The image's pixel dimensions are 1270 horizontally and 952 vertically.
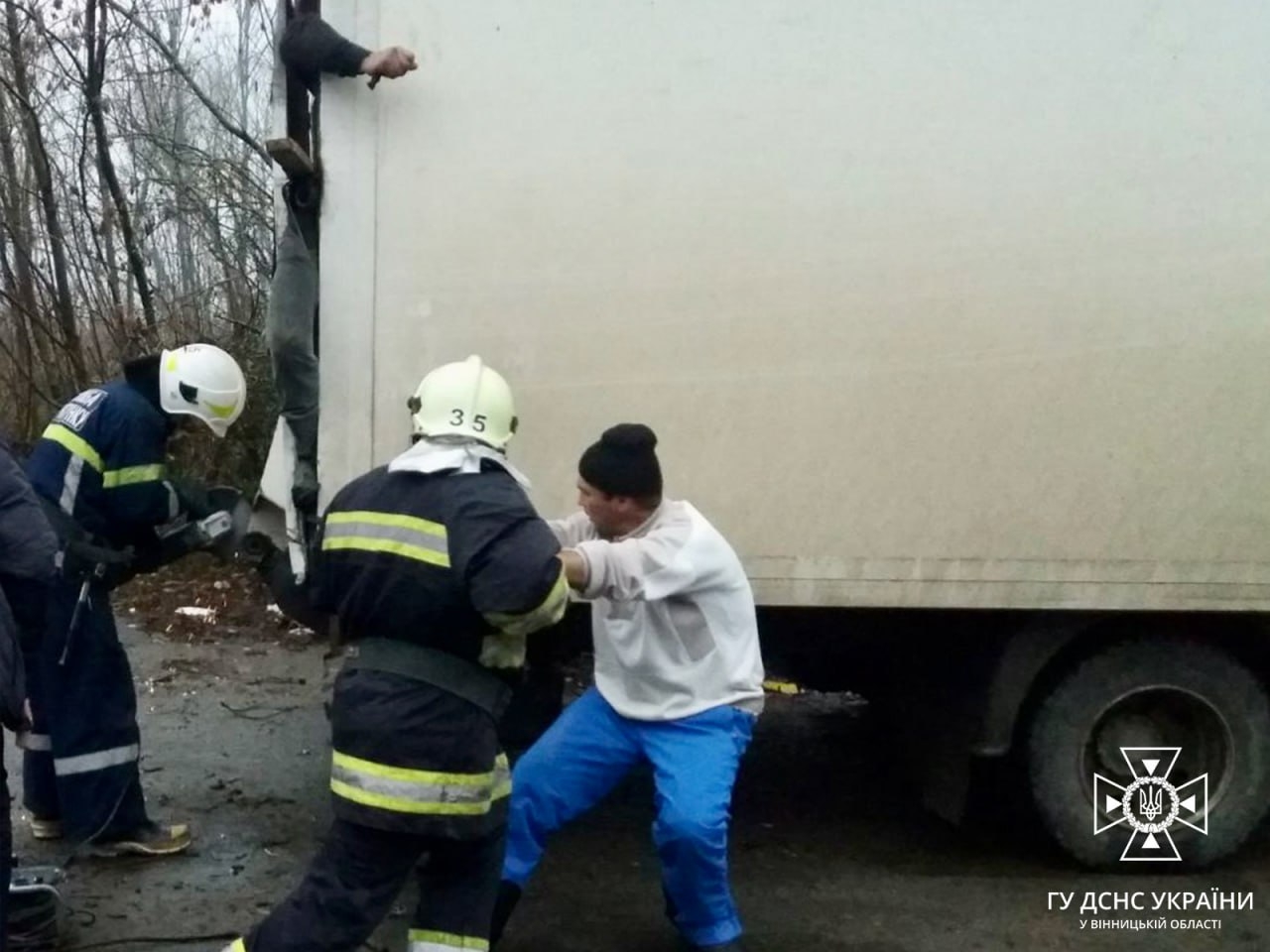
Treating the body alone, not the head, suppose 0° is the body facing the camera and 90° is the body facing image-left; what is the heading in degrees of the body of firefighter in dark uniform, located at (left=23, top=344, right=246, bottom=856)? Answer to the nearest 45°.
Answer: approximately 270°

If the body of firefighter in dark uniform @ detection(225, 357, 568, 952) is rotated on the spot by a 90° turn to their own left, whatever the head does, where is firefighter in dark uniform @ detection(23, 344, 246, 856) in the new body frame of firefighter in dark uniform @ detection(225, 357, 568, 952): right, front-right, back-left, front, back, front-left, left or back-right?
front

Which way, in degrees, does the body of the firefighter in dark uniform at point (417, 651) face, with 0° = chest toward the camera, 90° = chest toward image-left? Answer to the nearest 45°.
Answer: approximately 225°

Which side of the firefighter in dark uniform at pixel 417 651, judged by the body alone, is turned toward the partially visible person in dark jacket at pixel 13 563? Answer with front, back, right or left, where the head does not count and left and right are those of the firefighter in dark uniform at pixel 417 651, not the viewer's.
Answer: left

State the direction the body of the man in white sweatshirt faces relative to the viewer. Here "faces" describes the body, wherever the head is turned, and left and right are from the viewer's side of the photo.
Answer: facing the viewer and to the left of the viewer

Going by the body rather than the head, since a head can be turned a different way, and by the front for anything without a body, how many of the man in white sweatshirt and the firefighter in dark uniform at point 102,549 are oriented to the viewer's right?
1

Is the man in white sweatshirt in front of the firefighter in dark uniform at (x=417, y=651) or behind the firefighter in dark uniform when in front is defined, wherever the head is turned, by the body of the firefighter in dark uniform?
in front

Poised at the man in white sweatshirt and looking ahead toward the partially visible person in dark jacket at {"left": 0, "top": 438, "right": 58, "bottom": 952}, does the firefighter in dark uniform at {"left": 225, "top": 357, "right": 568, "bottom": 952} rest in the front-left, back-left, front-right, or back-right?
front-left

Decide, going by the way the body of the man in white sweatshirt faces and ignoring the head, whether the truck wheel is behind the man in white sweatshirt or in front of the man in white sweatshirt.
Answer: behind

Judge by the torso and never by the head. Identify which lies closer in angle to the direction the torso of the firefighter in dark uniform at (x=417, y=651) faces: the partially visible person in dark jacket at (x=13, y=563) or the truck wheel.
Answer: the truck wheel

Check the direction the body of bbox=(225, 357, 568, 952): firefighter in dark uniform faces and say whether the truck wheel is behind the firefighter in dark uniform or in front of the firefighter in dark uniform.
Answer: in front

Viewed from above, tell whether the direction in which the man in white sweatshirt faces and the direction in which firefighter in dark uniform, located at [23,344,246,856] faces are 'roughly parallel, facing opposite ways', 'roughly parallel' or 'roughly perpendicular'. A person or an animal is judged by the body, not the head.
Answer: roughly parallel, facing opposite ways

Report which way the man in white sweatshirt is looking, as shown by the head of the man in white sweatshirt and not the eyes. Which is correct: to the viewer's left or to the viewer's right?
to the viewer's left

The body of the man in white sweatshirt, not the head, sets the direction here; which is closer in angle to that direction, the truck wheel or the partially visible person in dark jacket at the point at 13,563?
the partially visible person in dark jacket

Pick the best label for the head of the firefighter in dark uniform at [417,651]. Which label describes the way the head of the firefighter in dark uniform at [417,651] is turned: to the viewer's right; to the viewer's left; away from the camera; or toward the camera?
away from the camera

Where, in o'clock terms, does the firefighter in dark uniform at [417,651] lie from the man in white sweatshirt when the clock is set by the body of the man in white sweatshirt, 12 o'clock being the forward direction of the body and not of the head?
The firefighter in dark uniform is roughly at 12 o'clock from the man in white sweatshirt.

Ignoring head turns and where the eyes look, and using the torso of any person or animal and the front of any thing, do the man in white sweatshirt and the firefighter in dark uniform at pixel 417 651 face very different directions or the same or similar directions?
very different directions
